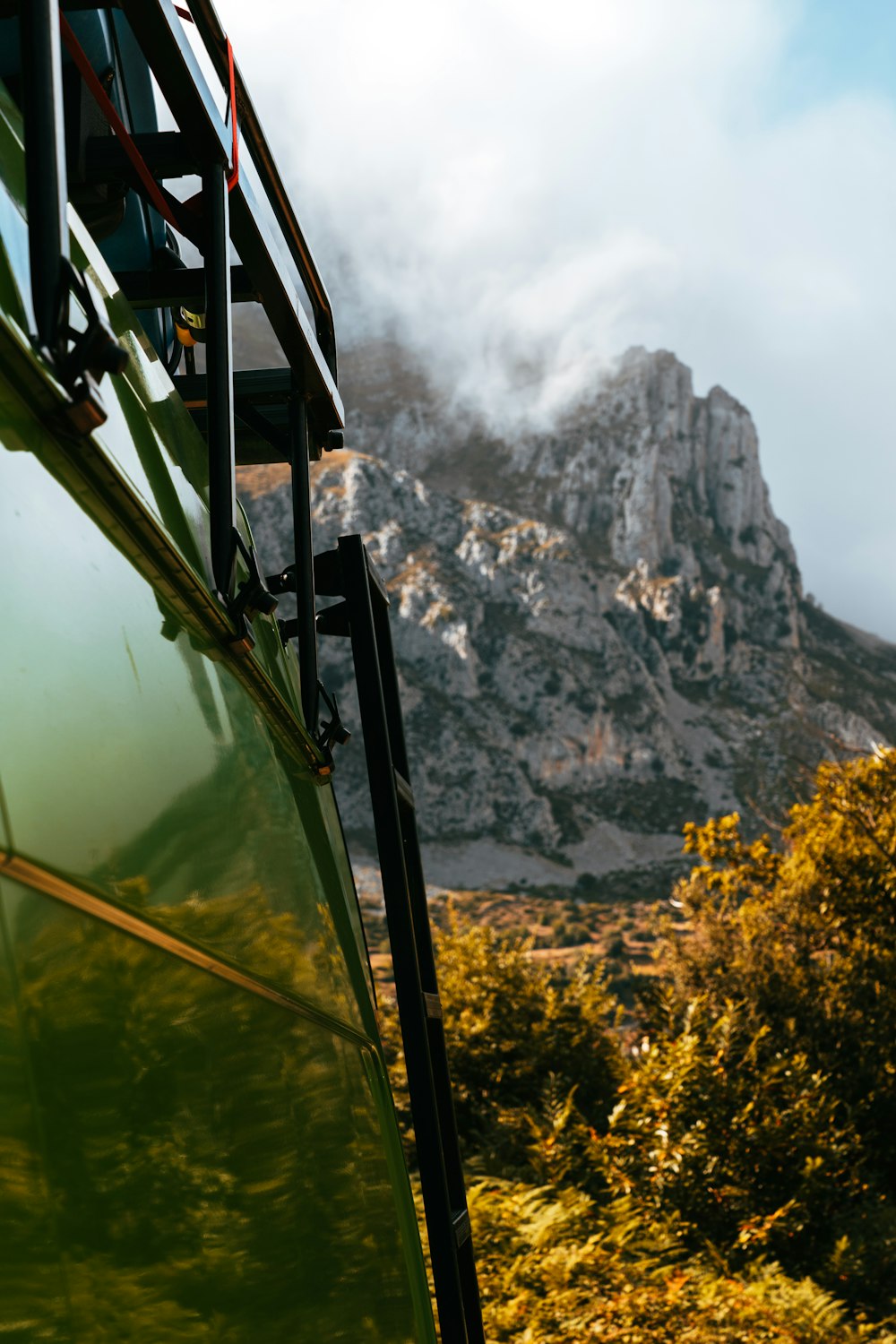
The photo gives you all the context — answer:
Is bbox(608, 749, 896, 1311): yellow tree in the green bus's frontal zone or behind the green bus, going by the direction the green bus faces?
behind

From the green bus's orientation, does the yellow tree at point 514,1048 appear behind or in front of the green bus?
behind

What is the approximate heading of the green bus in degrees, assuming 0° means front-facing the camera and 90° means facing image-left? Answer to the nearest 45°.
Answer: approximately 45°
